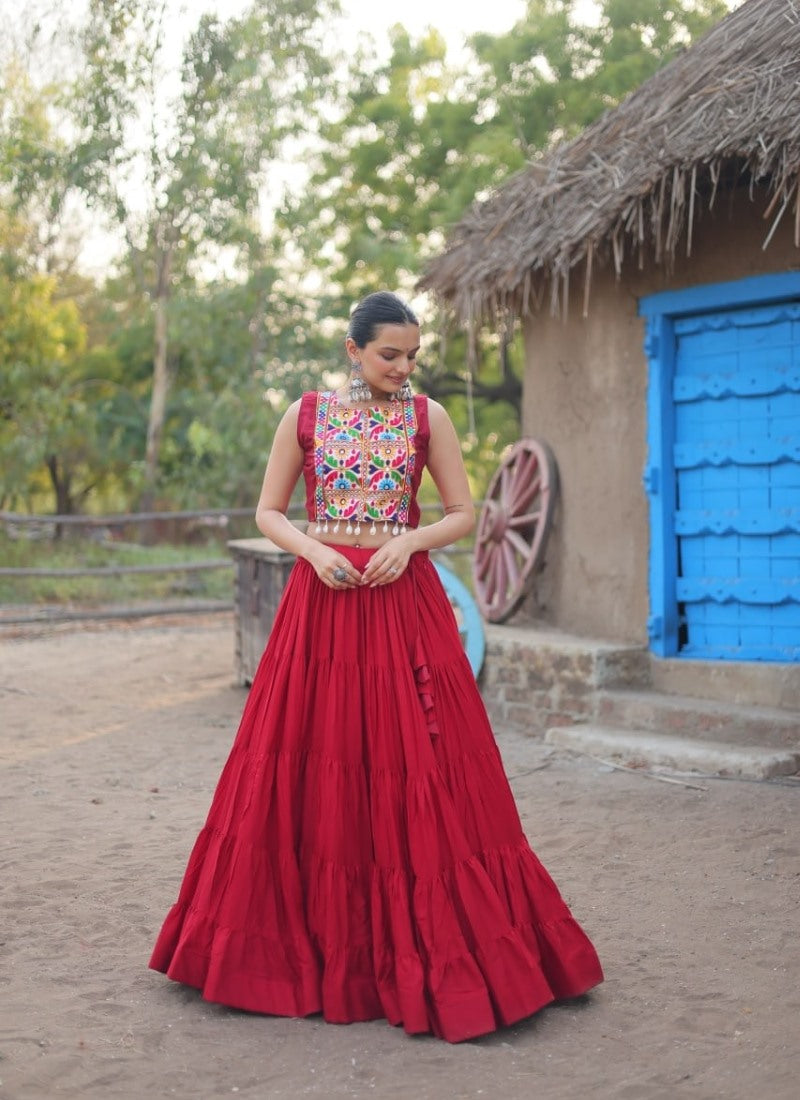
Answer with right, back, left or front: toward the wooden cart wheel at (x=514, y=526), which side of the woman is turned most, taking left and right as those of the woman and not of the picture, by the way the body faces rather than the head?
back

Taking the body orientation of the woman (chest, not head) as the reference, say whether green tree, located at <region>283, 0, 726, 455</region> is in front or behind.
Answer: behind

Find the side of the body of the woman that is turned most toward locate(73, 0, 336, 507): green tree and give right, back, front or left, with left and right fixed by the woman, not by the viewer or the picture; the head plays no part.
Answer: back

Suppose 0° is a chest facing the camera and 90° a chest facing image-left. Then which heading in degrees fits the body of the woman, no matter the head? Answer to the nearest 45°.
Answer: approximately 0°

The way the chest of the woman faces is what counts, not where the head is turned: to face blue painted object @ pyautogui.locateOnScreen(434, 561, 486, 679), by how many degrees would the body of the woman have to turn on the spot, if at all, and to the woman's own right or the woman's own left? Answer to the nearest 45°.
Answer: approximately 180°

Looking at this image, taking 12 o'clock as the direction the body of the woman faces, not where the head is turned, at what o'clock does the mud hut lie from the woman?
The mud hut is roughly at 7 o'clock from the woman.

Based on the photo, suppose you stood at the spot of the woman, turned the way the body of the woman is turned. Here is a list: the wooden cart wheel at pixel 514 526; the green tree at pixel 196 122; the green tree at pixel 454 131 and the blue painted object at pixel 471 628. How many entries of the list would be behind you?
4
